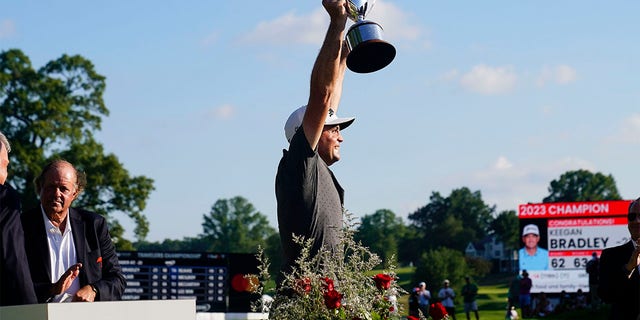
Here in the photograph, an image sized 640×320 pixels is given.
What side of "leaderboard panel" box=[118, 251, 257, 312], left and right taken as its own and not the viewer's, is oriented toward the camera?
front

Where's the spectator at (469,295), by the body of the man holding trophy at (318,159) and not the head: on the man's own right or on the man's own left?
on the man's own left

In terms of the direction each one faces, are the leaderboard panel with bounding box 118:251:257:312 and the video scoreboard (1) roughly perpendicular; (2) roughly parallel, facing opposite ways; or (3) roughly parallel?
roughly parallel

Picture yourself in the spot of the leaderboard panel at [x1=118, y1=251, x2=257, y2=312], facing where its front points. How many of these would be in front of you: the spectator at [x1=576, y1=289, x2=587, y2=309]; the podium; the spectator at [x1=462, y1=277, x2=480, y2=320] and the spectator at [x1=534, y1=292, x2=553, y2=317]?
1

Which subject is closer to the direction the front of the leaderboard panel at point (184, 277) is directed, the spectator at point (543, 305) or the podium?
the podium

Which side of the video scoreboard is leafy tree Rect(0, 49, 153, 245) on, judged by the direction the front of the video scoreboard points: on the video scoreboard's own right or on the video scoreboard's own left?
on the video scoreboard's own right

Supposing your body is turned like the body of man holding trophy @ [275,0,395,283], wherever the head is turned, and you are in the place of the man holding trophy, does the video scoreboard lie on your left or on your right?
on your left

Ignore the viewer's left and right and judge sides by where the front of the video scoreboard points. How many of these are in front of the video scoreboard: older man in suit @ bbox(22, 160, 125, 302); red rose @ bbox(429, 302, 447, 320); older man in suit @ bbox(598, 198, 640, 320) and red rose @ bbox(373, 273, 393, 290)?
4

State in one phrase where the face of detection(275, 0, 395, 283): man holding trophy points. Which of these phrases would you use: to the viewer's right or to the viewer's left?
to the viewer's right

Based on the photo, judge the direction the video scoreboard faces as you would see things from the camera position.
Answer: facing the viewer

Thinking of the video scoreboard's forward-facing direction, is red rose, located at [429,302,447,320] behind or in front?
in front

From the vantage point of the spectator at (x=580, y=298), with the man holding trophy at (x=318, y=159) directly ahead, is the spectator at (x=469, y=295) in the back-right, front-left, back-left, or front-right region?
front-right
